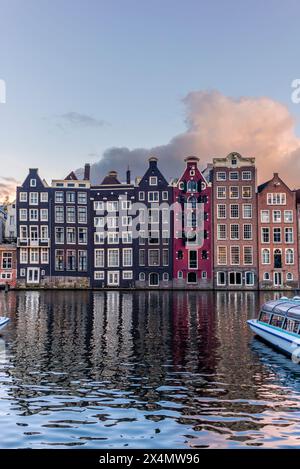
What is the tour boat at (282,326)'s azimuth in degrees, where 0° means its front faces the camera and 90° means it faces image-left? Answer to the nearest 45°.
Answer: approximately 135°
